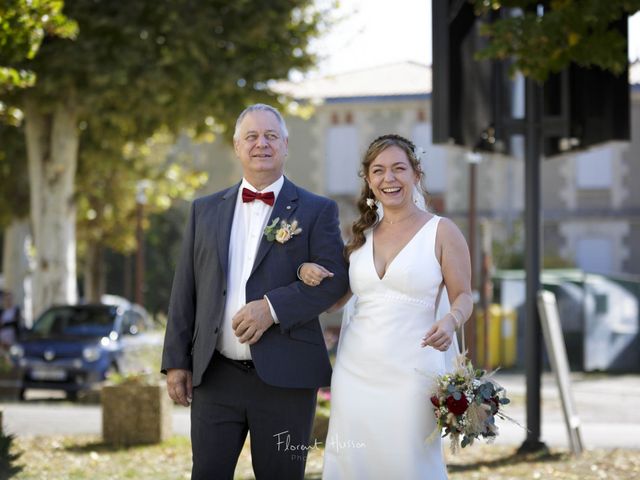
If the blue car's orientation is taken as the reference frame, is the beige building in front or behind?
behind

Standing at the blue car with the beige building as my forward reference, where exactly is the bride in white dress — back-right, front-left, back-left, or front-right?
back-right

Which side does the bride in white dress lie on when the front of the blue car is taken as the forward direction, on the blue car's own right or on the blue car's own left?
on the blue car's own left

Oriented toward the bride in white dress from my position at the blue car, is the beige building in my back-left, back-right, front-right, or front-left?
back-left

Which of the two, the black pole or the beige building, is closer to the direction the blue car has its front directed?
the black pole

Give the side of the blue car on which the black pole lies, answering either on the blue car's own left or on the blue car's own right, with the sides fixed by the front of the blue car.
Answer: on the blue car's own left
